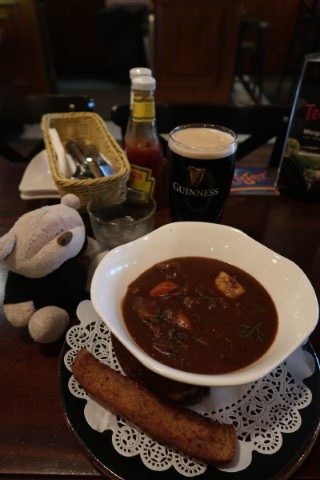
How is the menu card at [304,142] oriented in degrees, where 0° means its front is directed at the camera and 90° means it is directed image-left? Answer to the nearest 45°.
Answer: approximately 0°

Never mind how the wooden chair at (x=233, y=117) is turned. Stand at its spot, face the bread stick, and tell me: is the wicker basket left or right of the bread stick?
right

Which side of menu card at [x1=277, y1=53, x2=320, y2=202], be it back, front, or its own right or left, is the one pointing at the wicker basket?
right

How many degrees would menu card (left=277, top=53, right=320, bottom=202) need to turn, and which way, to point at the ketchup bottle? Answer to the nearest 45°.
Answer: approximately 45° to its right

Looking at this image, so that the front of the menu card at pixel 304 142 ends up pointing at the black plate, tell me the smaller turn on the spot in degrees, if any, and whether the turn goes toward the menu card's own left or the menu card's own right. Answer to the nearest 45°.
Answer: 0° — it already faces it

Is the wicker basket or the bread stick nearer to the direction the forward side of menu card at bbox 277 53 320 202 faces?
the bread stick
